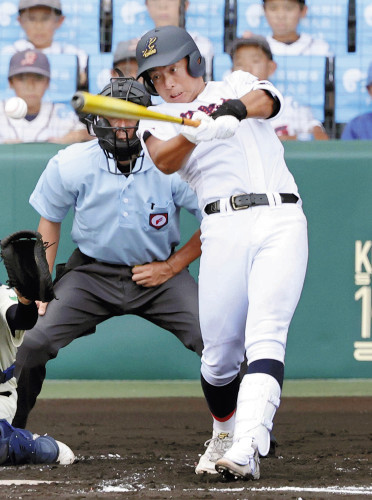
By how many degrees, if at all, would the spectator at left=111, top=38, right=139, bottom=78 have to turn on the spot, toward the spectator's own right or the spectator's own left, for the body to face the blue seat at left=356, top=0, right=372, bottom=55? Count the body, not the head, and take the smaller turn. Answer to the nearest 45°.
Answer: approximately 90° to the spectator's own left

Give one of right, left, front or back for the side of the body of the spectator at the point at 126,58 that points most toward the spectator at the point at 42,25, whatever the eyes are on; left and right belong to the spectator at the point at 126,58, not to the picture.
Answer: back

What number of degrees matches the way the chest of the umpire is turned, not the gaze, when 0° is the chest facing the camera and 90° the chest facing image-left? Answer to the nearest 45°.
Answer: approximately 0°

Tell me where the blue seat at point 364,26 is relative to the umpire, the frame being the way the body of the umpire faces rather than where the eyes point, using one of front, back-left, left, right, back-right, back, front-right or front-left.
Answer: back-left

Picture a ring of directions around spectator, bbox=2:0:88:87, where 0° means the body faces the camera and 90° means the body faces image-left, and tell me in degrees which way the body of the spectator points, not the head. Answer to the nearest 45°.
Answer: approximately 0°

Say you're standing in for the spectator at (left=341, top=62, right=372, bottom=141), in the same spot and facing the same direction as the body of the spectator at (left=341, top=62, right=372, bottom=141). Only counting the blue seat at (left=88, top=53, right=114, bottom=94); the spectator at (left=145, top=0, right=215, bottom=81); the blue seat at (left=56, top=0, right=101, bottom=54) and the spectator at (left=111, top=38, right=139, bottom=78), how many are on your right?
4

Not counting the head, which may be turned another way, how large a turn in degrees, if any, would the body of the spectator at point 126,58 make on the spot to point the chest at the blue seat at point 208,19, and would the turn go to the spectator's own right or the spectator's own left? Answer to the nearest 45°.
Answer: approximately 90° to the spectator's own left

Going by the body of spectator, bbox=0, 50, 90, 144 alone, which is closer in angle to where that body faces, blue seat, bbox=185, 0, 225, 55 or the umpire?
the umpire
